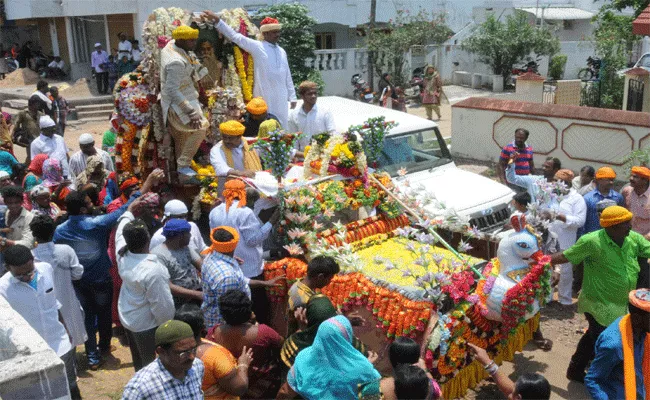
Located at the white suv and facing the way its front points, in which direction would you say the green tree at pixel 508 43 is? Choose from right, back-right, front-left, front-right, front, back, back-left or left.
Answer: back-left

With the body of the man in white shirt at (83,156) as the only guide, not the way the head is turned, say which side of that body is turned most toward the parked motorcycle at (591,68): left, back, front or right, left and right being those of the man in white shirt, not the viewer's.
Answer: left

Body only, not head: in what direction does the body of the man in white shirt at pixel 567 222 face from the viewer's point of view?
to the viewer's left

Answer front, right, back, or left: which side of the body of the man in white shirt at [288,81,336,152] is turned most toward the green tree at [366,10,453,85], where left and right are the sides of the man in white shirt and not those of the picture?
back

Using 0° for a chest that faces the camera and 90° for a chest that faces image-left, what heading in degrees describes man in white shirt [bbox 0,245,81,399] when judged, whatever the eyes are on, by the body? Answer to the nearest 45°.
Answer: approximately 315°

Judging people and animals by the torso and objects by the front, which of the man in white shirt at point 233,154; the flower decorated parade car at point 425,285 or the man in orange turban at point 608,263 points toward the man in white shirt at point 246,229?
the man in white shirt at point 233,154

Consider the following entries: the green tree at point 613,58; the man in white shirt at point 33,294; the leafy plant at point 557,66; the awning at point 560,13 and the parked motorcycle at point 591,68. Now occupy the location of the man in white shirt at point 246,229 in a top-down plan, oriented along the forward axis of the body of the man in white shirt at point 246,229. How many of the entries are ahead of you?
4

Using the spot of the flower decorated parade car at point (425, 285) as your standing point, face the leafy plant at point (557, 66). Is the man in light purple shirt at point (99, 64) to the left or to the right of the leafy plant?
left

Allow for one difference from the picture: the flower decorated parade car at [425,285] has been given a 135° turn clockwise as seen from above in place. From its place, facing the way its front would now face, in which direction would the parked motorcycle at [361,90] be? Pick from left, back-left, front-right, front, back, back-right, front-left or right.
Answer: right

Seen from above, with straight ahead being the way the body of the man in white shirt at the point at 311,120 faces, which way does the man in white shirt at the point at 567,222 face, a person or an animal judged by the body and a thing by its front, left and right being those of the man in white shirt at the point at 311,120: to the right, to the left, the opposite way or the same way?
to the right
